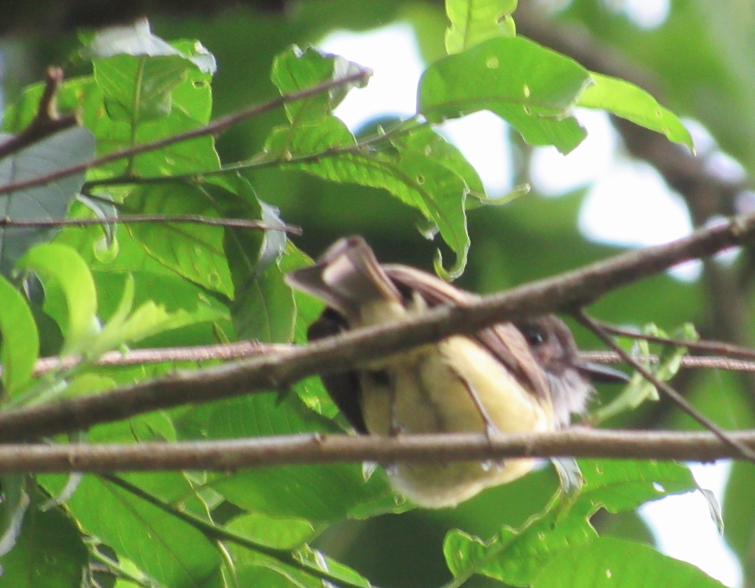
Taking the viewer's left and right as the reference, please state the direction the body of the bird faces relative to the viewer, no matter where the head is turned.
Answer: facing to the right of the viewer

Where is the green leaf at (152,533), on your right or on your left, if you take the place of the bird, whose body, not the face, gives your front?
on your right

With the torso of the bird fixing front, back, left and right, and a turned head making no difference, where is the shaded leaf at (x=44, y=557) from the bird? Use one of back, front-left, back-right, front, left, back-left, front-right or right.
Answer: back-right
